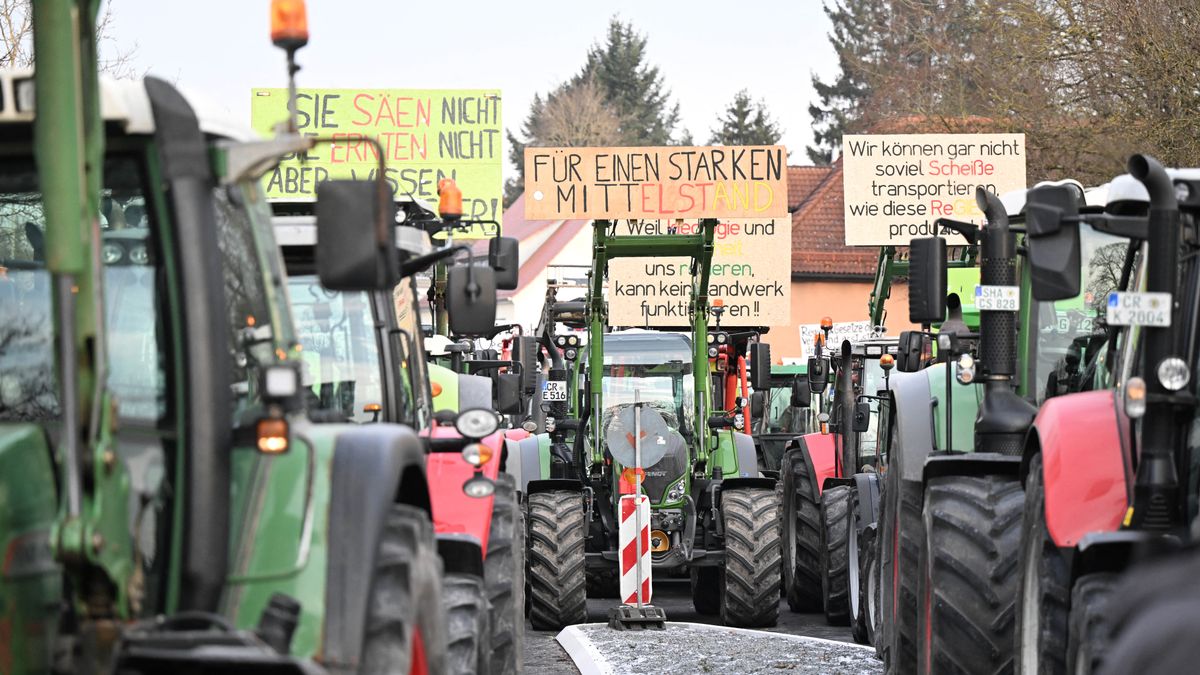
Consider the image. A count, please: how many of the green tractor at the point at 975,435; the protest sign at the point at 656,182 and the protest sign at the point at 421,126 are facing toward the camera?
3

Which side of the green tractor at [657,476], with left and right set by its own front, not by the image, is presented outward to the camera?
front

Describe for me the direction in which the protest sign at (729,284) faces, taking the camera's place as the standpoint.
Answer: facing the viewer

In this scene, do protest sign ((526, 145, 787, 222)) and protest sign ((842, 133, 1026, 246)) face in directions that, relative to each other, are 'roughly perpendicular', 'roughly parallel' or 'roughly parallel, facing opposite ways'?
roughly parallel

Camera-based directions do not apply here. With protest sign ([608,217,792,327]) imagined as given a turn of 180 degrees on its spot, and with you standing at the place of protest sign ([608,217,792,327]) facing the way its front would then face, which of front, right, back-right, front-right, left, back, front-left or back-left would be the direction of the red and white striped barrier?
back

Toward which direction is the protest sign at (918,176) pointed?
toward the camera

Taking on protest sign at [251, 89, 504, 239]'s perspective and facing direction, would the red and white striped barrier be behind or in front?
in front

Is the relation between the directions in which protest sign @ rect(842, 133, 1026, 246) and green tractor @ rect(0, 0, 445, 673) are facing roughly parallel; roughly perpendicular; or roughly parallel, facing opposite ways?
roughly parallel

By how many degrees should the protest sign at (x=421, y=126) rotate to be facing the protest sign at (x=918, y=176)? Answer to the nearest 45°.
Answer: approximately 90° to its left

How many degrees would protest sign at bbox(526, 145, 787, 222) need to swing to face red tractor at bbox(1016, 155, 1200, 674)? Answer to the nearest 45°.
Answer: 0° — it already faces it

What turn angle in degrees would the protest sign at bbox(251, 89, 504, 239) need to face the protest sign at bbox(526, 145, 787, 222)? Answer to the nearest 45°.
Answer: approximately 45° to its left

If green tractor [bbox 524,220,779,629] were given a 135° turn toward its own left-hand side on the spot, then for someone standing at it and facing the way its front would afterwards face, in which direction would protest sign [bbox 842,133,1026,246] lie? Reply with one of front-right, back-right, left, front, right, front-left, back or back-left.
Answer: front

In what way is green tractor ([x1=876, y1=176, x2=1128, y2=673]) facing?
toward the camera
